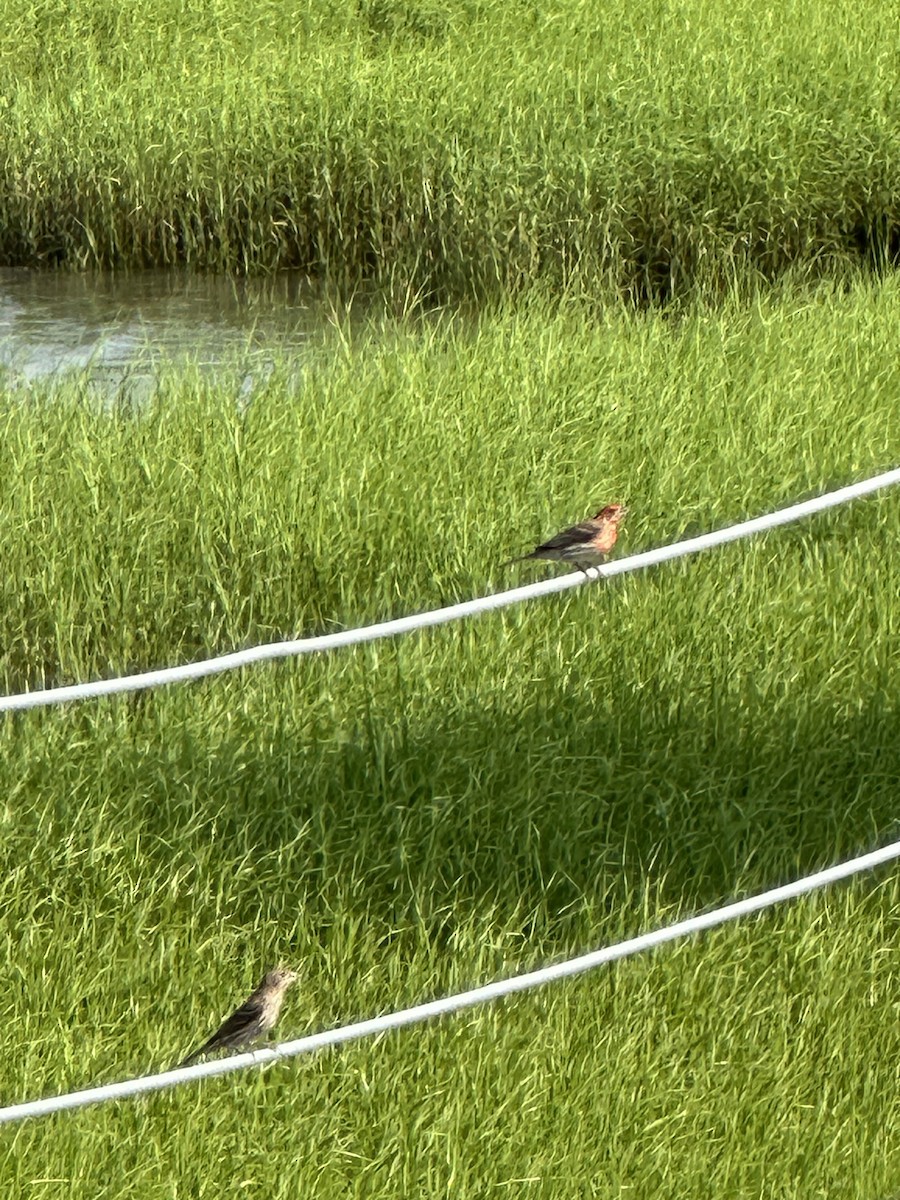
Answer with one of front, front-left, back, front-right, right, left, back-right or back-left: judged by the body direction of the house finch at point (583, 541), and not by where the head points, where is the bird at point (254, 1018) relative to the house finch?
back-right

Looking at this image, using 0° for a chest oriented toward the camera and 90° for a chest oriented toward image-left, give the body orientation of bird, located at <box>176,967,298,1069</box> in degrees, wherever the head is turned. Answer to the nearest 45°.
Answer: approximately 270°

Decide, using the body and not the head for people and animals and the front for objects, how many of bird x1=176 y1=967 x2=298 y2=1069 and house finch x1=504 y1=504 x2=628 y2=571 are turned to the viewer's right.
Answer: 2

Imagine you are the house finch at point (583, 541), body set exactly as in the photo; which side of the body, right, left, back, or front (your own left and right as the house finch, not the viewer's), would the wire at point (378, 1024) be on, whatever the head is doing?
right

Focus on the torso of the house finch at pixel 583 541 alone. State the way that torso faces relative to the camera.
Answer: to the viewer's right
